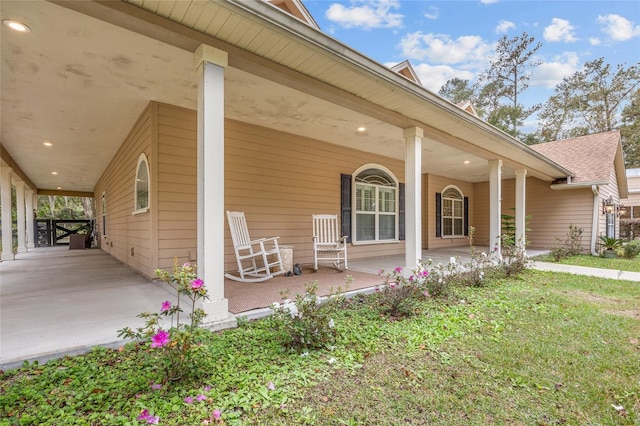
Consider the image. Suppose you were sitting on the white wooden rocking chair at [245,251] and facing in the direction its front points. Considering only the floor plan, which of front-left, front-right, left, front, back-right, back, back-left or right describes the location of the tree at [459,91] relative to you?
left

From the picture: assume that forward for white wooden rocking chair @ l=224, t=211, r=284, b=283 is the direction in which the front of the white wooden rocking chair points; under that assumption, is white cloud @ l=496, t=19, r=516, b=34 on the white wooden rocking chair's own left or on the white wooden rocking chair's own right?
on the white wooden rocking chair's own left

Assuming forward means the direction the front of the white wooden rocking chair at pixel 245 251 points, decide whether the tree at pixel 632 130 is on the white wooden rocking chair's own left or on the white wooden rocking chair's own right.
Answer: on the white wooden rocking chair's own left

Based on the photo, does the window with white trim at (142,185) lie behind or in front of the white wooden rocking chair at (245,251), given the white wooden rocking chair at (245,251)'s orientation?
behind

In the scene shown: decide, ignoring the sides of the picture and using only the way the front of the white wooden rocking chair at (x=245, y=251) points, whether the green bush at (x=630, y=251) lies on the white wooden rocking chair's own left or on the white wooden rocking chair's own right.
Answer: on the white wooden rocking chair's own left

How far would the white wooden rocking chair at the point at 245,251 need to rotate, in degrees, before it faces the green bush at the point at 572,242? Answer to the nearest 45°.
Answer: approximately 45° to its left

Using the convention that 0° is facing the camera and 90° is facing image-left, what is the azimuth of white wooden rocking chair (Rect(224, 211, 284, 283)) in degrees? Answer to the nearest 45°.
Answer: approximately 315°

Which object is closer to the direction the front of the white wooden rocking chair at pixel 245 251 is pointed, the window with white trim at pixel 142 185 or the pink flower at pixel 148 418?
the pink flower

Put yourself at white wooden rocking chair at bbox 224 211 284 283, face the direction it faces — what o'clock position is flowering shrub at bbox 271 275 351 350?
The flowering shrub is roughly at 1 o'clock from the white wooden rocking chair.

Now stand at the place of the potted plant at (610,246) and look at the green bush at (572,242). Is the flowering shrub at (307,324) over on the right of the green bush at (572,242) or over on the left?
left

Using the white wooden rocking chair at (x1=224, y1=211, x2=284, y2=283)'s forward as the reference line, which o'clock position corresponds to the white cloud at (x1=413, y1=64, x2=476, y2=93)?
The white cloud is roughly at 9 o'clock from the white wooden rocking chair.

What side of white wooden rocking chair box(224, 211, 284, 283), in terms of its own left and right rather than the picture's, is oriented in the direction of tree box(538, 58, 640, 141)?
left
